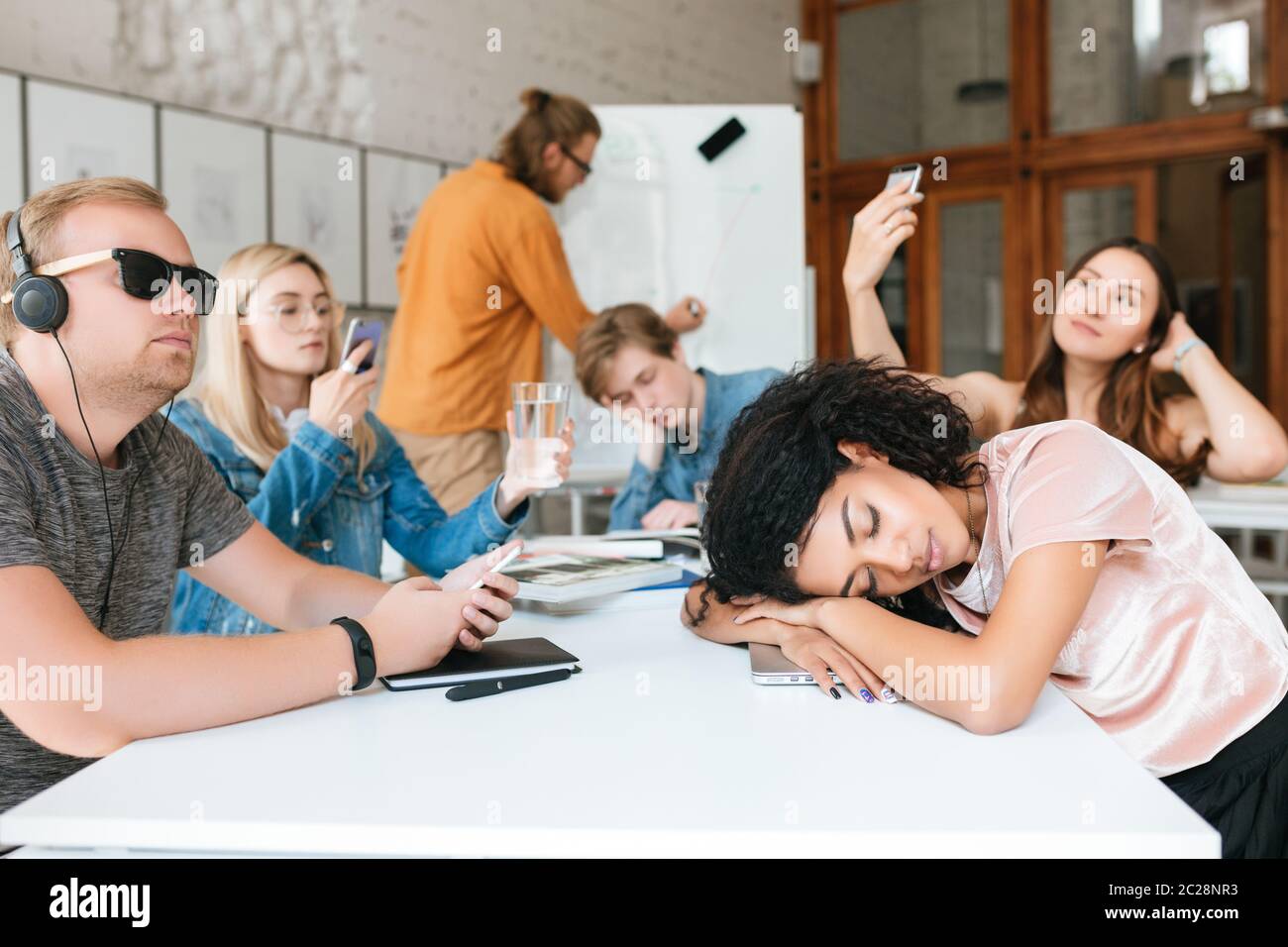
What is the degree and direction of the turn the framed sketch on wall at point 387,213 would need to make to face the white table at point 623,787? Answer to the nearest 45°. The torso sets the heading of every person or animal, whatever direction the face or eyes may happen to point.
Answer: approximately 45° to its right

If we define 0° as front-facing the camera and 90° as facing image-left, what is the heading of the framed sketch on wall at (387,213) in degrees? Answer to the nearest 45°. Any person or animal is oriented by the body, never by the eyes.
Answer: approximately 315°

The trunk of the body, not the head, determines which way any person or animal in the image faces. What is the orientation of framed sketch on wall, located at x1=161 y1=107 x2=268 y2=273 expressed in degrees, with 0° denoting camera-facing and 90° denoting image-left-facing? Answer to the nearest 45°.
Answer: approximately 315°

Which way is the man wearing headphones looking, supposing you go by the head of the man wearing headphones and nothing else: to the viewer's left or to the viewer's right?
to the viewer's right

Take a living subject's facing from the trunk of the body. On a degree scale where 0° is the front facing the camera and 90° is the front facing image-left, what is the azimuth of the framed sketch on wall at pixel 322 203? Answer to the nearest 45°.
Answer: approximately 315°

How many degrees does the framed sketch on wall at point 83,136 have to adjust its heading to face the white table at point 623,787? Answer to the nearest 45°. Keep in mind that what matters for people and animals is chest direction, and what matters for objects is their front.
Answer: approximately 45° to its right
